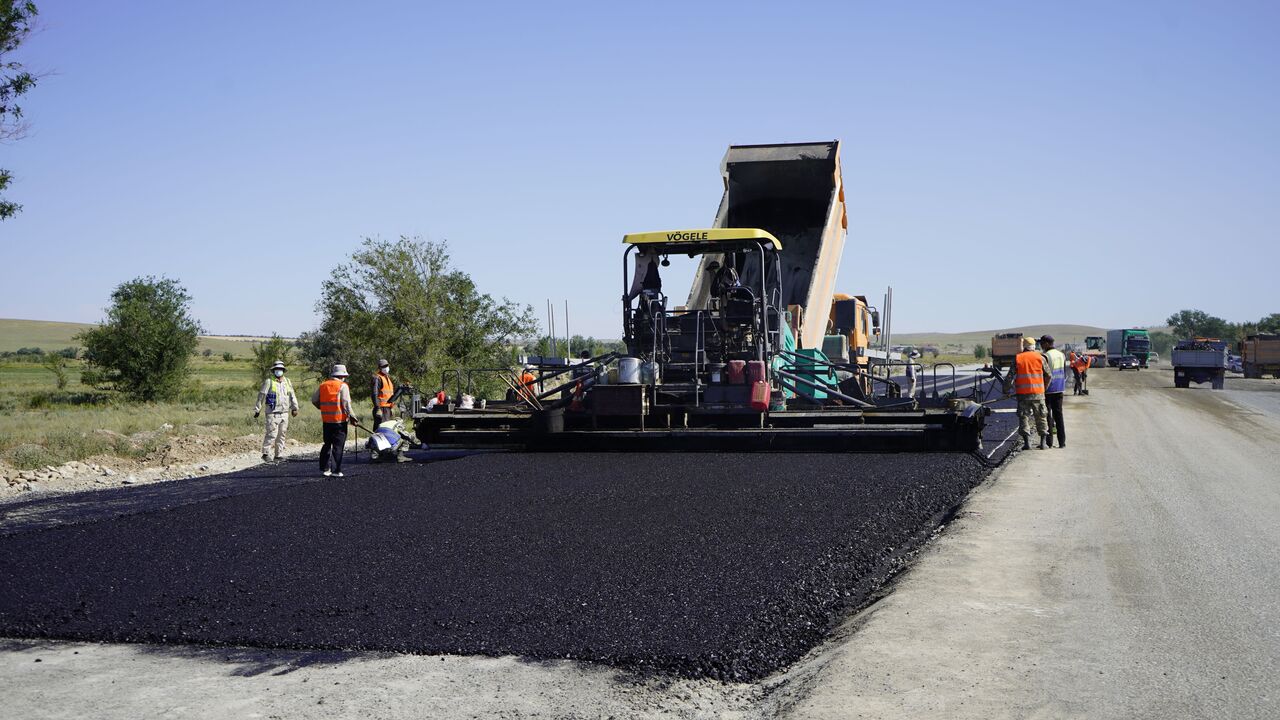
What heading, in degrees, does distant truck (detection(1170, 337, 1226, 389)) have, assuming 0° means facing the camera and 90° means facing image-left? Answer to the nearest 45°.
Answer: approximately 180°

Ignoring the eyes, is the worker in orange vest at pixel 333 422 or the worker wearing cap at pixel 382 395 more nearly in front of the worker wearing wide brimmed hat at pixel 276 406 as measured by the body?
the worker in orange vest

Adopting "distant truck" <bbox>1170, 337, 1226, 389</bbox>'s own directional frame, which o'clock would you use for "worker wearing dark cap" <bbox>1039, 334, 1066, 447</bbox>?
The worker wearing dark cap is roughly at 6 o'clock from the distant truck.

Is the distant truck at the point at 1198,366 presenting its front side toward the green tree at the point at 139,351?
no

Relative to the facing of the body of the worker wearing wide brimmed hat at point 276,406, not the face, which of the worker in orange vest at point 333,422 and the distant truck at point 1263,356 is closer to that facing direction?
the worker in orange vest

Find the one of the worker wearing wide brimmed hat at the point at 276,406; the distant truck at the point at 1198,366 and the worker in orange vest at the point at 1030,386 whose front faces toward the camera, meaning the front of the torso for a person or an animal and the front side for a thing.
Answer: the worker wearing wide brimmed hat

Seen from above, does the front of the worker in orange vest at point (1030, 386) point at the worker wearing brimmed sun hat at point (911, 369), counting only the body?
no

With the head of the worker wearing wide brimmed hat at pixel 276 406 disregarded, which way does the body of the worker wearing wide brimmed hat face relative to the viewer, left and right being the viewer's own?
facing the viewer

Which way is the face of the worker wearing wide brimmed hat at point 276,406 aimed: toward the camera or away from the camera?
toward the camera
